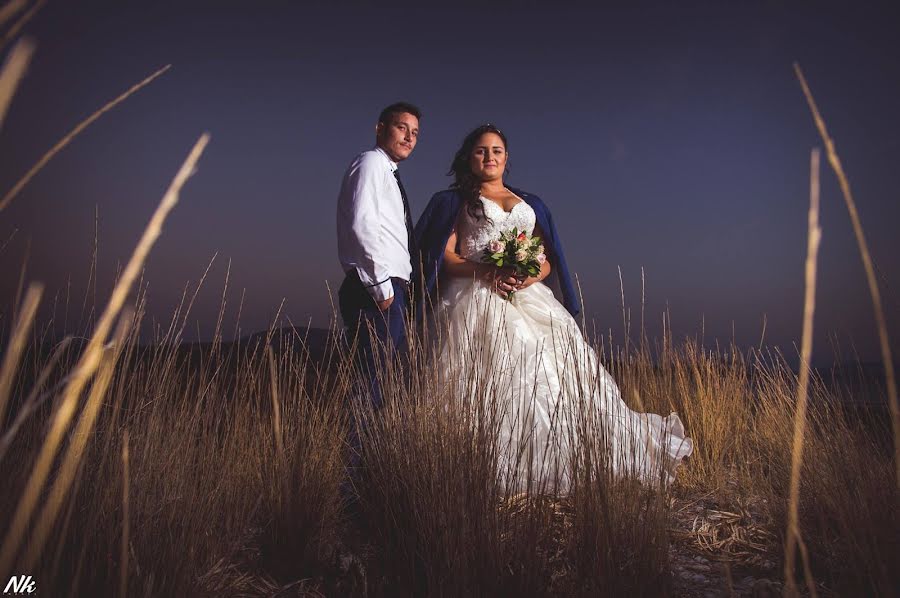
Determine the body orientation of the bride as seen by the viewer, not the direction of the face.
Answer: toward the camera

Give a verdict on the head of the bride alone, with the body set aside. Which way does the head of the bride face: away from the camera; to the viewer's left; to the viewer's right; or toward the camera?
toward the camera

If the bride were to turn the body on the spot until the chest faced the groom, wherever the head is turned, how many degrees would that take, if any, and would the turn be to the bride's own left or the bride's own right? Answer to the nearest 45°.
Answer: approximately 45° to the bride's own right
